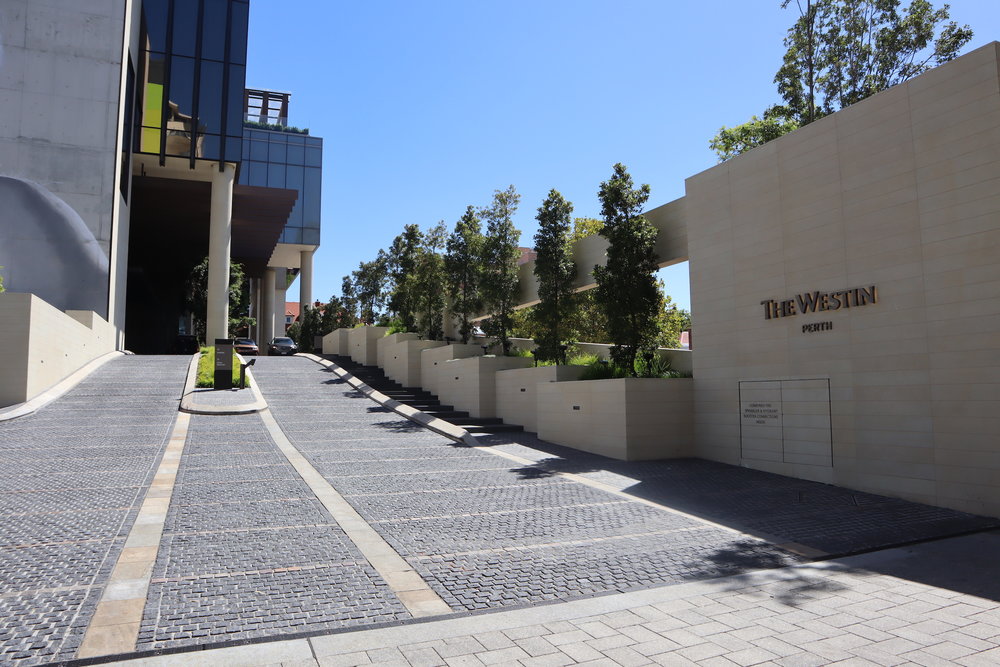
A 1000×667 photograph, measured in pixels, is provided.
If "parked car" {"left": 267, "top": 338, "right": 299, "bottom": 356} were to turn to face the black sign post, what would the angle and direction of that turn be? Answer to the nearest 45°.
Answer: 0° — it already faces it

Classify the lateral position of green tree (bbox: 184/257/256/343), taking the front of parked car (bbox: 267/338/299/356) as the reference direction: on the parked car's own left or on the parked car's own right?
on the parked car's own right

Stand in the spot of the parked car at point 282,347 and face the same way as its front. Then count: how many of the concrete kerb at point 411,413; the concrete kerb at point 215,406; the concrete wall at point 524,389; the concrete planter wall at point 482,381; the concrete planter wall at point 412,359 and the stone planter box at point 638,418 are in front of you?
6

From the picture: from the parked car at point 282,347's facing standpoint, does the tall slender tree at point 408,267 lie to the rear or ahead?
ahead

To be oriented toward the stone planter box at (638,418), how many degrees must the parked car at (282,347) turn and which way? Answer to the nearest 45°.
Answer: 0° — it already faces it

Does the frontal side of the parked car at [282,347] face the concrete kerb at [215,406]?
yes

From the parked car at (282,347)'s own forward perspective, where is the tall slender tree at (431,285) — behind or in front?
in front

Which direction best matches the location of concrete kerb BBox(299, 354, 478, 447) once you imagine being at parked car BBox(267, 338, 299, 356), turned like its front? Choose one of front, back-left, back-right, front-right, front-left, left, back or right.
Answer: front

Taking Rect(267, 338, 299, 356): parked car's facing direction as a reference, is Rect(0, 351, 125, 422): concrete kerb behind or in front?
in front

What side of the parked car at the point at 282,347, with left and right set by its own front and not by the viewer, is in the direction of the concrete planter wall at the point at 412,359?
front

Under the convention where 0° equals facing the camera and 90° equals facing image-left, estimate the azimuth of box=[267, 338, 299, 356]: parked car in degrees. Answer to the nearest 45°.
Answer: approximately 0°

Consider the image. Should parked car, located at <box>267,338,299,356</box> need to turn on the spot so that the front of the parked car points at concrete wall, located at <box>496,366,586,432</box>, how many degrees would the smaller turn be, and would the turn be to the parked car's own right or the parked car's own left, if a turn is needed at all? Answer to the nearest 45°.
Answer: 0° — it already faces it
